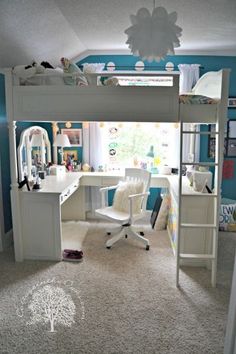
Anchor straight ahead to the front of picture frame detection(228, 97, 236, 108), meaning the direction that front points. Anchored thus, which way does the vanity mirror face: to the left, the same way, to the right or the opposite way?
to the left

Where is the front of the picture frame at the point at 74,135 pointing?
toward the camera

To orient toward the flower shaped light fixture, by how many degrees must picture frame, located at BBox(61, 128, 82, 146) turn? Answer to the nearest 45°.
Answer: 0° — it already faces it

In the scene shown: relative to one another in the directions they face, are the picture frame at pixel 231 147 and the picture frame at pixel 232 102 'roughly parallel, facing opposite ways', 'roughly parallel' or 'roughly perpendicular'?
roughly parallel

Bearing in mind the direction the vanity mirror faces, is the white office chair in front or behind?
in front

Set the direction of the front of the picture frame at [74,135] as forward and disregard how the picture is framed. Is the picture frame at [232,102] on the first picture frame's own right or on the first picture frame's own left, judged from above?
on the first picture frame's own left

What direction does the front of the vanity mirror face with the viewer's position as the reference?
facing the viewer and to the right of the viewer

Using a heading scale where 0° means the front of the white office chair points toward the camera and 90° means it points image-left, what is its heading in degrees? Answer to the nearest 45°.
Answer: approximately 45°

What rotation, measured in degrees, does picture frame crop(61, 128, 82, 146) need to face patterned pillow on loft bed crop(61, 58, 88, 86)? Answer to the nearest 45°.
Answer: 0° — it already faces it

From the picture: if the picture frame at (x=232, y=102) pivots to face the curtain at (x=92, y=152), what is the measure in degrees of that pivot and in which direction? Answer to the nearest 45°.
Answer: approximately 90° to its right

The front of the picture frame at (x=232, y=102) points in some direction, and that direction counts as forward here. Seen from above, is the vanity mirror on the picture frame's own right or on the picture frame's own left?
on the picture frame's own right
